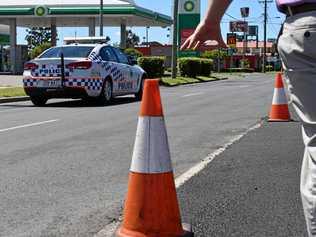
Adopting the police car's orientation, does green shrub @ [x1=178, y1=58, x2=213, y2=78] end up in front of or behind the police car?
in front

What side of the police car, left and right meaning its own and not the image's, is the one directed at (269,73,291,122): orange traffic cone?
right

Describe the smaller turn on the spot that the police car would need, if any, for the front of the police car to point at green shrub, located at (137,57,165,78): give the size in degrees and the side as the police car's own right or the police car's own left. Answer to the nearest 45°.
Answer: approximately 45° to the police car's own left

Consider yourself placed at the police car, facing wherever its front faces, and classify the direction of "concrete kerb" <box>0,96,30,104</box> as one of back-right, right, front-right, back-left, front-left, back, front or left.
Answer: left

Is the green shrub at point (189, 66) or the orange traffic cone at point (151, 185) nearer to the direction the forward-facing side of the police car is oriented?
the green shrub

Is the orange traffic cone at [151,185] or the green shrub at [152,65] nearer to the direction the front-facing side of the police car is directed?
the green shrub

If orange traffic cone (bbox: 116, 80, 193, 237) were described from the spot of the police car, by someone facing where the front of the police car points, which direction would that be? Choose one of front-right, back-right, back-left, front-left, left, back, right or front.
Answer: back-right

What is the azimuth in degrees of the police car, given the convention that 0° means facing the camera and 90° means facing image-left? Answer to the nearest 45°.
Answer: approximately 225°

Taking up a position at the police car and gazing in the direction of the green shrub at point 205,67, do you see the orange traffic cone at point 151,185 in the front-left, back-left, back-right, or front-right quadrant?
back-right

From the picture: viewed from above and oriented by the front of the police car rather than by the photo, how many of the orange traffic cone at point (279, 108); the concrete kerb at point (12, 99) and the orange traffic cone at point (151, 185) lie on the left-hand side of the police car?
1
